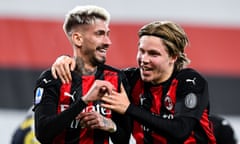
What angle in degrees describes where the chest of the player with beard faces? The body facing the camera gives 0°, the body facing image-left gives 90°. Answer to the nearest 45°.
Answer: approximately 315°
